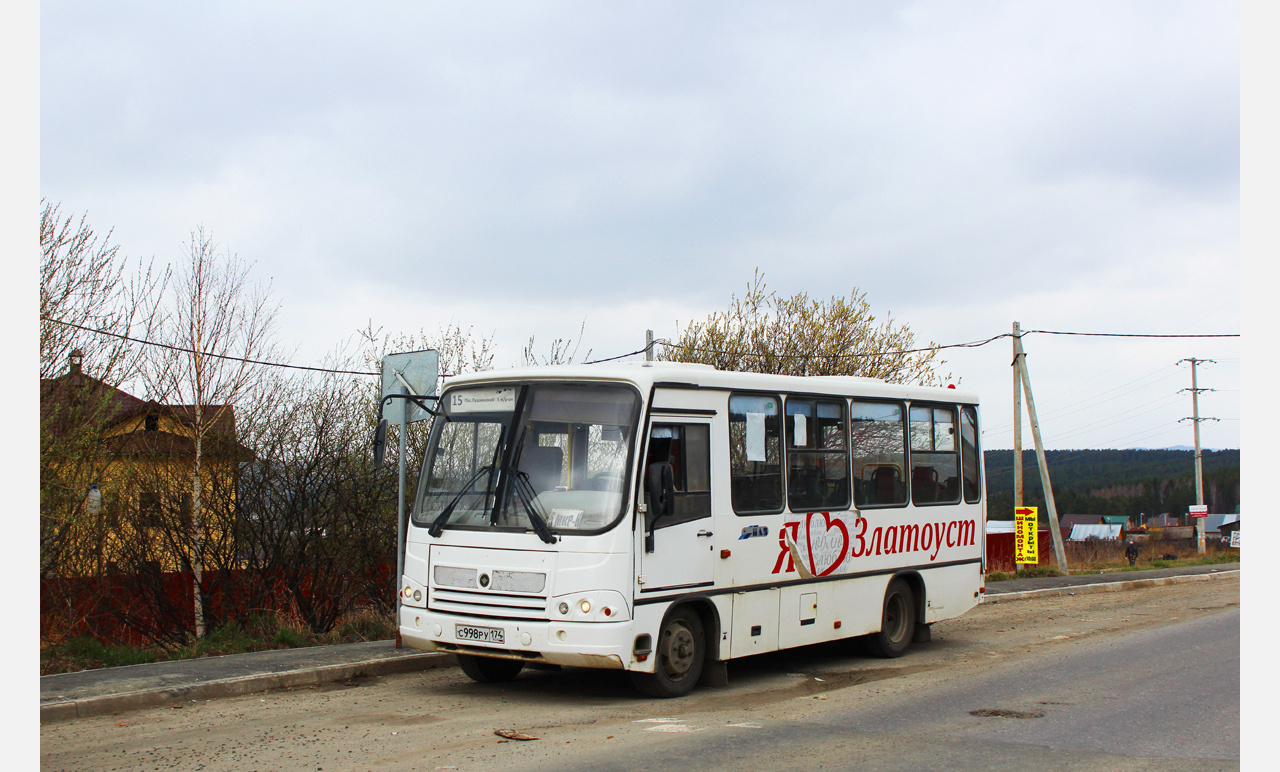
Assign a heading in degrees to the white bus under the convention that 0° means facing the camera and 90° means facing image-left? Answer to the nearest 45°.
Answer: approximately 45°

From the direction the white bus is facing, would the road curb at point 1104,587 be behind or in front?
behind

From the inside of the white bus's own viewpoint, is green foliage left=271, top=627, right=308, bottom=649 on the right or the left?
on its right

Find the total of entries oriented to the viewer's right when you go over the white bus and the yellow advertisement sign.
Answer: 0

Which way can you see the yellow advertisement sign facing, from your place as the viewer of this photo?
facing the viewer

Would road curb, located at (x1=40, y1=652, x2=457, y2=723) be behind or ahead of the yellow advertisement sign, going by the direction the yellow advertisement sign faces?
ahead

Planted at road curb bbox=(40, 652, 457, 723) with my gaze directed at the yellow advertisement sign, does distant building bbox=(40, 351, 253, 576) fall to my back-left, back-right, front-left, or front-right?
front-left

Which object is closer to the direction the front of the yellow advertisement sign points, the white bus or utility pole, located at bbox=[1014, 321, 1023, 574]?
the white bus

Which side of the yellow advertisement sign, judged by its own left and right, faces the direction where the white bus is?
front

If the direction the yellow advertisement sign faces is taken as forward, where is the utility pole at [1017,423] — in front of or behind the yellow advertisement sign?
behind

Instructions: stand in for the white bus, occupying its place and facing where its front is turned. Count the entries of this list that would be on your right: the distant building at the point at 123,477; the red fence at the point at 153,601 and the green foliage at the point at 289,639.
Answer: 3

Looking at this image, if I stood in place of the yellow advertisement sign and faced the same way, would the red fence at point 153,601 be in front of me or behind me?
in front
